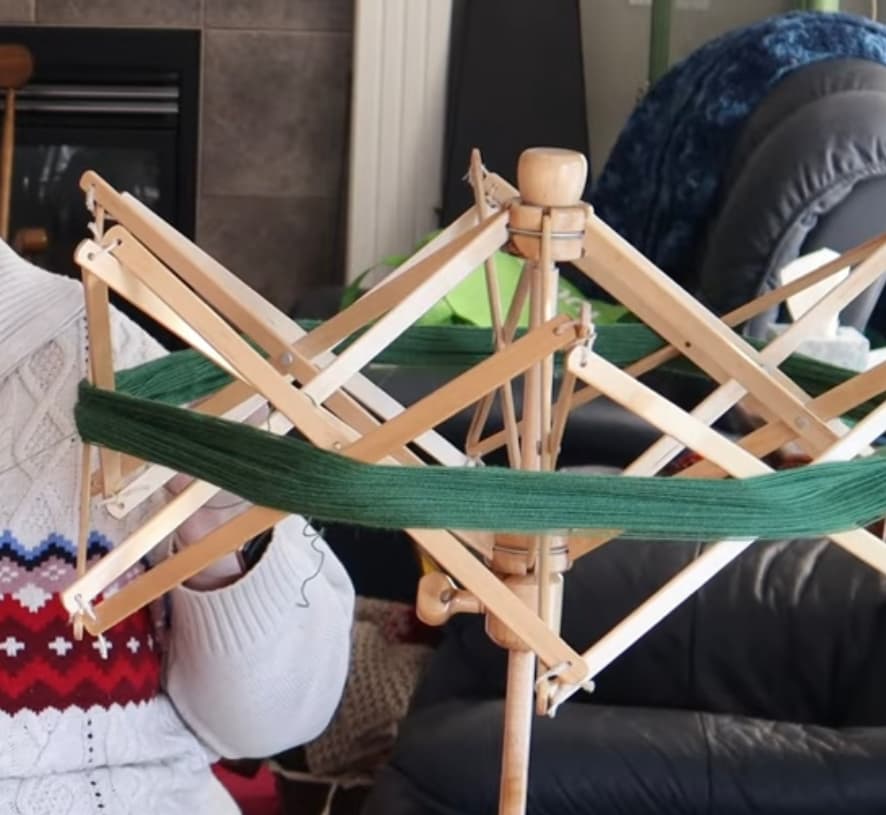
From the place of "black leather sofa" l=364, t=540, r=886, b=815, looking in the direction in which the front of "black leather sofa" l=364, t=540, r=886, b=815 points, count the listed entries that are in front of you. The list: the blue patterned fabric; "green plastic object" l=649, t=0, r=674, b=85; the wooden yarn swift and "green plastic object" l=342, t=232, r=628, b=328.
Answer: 1

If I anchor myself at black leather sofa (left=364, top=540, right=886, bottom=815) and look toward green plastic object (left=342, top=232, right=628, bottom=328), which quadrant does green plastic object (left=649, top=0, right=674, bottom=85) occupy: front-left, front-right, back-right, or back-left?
front-right

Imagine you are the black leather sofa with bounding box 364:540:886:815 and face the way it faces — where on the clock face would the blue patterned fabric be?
The blue patterned fabric is roughly at 6 o'clock from the black leather sofa.

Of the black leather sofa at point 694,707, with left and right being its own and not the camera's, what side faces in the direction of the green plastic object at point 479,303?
back

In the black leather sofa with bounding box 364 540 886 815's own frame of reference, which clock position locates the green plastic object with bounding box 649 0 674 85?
The green plastic object is roughly at 6 o'clock from the black leather sofa.

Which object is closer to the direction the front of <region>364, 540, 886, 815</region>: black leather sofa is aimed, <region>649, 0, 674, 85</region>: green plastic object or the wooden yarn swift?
the wooden yarn swift

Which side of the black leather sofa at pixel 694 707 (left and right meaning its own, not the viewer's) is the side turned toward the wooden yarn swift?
front

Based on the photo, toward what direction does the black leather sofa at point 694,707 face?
toward the camera
